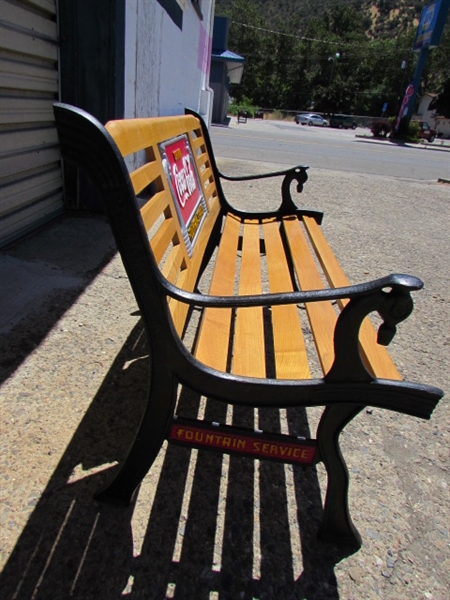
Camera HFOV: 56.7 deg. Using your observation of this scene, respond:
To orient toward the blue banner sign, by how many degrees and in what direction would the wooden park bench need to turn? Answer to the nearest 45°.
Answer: approximately 90° to its left

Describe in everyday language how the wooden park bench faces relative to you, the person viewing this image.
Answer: facing to the right of the viewer
